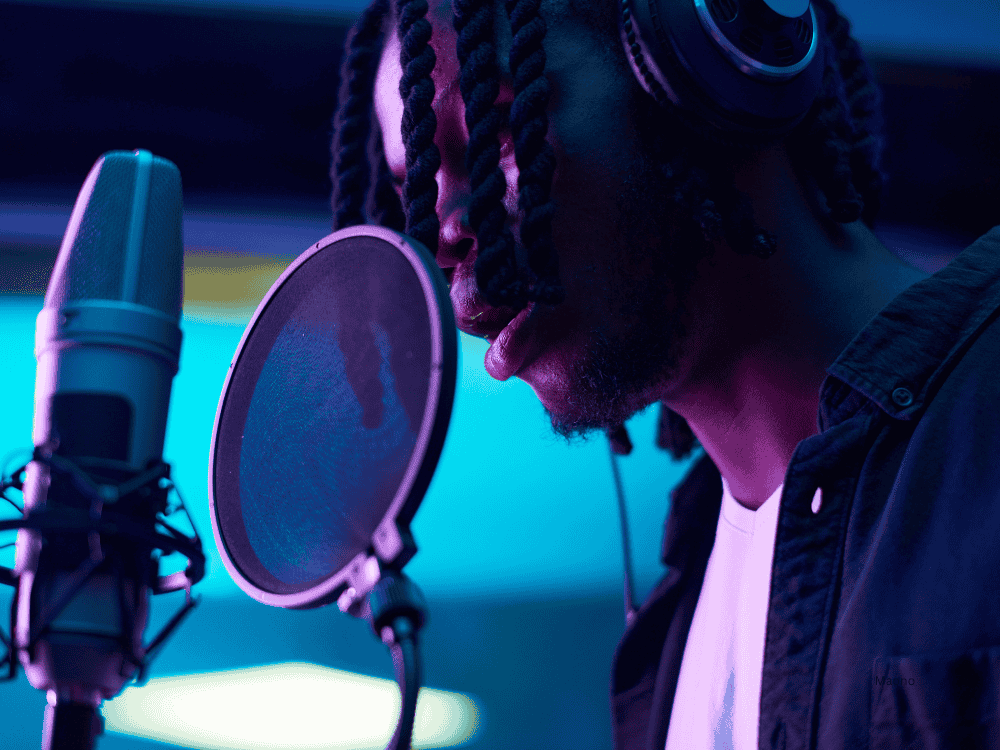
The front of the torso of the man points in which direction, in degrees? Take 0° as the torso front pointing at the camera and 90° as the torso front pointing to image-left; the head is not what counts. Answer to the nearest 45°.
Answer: approximately 45°
